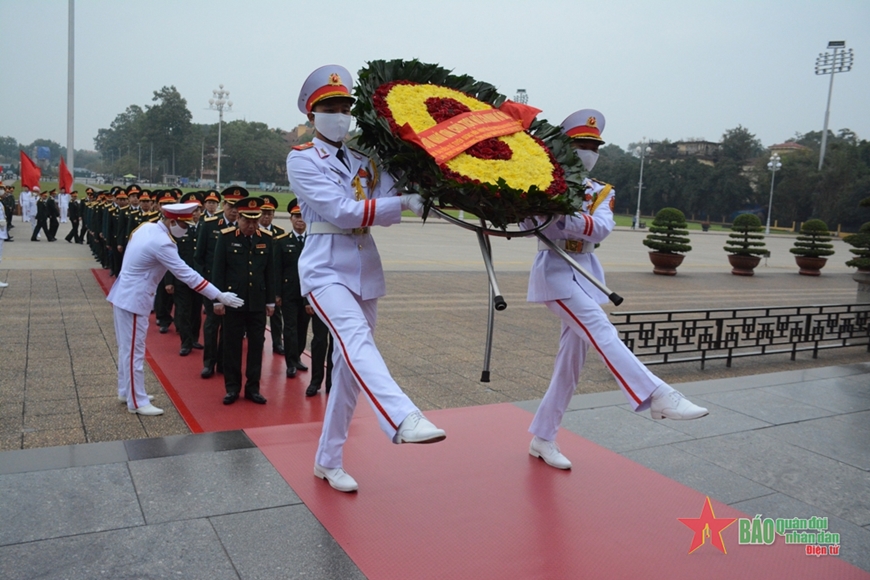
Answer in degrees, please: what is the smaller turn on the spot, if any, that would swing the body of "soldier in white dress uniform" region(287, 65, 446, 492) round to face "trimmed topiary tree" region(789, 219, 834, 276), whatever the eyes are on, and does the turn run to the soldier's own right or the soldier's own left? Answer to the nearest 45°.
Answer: approximately 90° to the soldier's own left

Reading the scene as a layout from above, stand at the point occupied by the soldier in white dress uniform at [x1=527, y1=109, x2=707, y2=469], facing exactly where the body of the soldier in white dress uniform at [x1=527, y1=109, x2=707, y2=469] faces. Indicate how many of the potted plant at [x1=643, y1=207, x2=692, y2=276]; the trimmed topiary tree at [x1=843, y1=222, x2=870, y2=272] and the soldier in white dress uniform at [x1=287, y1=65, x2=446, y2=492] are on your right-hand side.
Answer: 1

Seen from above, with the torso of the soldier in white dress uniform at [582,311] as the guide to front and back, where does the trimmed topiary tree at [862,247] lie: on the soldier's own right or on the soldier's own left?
on the soldier's own left

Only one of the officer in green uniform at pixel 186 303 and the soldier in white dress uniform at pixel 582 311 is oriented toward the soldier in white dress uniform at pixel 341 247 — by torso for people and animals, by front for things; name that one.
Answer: the officer in green uniform

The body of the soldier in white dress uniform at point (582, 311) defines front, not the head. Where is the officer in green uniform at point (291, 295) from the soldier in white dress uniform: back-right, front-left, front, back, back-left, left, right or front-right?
back

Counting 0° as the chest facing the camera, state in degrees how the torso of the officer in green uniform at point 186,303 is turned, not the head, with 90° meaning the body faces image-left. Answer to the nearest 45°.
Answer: approximately 0°

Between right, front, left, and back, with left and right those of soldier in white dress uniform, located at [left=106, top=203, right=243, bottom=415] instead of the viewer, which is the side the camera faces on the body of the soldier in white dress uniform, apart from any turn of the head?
right
